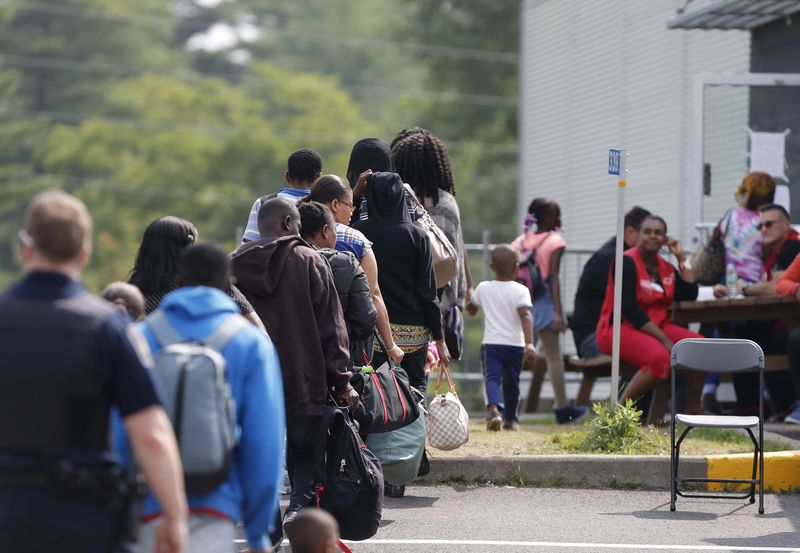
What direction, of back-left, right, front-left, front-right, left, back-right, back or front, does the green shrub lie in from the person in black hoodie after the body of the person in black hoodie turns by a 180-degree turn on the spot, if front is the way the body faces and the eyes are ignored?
back-left

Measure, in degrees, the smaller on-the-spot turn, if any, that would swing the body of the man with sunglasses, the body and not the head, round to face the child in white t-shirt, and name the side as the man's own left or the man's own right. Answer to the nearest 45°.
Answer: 0° — they already face them

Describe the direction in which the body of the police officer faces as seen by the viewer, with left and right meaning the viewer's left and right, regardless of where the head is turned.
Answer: facing away from the viewer

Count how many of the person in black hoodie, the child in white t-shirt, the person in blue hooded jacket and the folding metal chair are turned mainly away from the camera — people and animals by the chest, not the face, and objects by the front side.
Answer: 3

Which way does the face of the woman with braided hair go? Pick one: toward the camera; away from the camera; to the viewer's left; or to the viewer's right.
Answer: away from the camera

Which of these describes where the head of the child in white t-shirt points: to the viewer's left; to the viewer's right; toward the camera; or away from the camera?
away from the camera

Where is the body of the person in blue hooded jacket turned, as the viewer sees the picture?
away from the camera

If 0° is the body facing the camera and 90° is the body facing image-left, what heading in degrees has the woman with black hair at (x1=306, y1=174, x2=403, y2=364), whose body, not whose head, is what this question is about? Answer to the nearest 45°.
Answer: approximately 225°

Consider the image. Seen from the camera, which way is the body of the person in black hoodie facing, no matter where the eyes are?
away from the camera

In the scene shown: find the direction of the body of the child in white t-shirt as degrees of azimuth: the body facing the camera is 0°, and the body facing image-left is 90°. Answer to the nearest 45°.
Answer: approximately 180°

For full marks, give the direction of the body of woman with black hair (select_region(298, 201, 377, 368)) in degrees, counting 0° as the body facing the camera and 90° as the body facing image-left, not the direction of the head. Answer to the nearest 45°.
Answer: approximately 225°

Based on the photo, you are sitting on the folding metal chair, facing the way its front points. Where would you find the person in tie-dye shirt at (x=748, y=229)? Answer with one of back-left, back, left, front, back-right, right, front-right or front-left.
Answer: back

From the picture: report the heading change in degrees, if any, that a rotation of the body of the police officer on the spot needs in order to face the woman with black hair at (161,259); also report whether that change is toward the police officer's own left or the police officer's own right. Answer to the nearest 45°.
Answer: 0° — they already face them
